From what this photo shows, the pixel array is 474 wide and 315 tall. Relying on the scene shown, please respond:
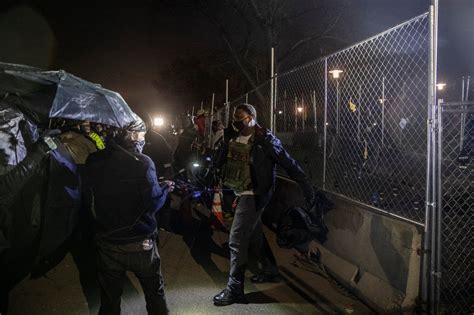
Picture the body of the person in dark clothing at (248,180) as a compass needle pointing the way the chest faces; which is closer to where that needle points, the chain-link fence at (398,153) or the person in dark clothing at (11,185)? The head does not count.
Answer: the person in dark clothing

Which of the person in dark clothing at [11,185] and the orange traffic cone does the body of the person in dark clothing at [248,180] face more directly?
the person in dark clothing

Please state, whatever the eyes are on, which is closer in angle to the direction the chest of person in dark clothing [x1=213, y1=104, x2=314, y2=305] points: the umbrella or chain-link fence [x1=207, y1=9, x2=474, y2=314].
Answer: the umbrella

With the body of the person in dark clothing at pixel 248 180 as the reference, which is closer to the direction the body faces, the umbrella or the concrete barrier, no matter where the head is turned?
the umbrella

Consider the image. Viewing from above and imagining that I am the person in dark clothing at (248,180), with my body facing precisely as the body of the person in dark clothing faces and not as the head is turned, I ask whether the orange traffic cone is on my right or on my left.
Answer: on my right

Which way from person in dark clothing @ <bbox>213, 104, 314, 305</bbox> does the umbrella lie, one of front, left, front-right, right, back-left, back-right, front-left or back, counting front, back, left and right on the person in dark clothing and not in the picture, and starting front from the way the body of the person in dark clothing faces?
front-right

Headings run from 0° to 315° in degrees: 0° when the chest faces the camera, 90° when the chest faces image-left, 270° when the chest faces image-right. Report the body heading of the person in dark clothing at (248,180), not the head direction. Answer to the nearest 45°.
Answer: approximately 45°

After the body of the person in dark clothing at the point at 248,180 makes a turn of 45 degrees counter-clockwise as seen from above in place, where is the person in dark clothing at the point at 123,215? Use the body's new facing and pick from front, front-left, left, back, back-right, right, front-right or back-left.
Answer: front-right

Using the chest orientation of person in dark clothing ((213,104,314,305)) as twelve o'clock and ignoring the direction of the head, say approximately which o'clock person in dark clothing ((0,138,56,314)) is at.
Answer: person in dark clothing ((0,138,56,314)) is roughly at 1 o'clock from person in dark clothing ((213,104,314,305)).

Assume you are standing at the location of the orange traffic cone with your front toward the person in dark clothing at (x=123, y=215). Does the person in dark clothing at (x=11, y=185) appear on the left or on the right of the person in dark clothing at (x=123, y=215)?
right

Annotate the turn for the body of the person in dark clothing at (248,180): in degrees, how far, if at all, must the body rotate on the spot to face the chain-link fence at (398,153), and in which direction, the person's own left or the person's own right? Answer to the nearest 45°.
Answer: approximately 180°
